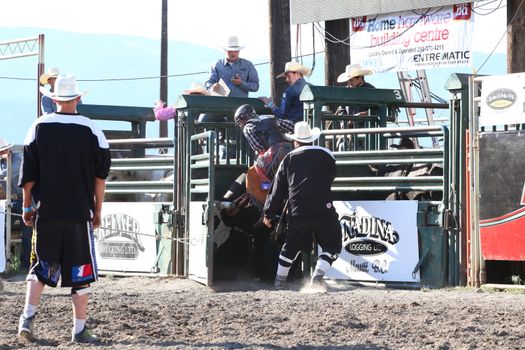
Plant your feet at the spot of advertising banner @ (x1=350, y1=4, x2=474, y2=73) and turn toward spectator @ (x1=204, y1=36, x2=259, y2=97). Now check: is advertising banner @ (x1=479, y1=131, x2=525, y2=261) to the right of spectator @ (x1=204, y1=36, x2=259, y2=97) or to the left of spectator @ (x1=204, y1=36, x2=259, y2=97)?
left

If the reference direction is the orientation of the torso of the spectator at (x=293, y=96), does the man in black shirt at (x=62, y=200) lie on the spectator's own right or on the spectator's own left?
on the spectator's own left

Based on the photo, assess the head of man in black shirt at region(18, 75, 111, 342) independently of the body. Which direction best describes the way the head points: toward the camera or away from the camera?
away from the camera

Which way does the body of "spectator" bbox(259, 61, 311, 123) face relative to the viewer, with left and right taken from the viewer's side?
facing to the left of the viewer

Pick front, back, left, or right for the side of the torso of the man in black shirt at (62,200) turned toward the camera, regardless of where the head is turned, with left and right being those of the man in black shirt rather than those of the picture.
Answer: back

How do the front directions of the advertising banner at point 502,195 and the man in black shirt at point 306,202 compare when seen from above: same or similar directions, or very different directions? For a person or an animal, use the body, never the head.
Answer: very different directions
